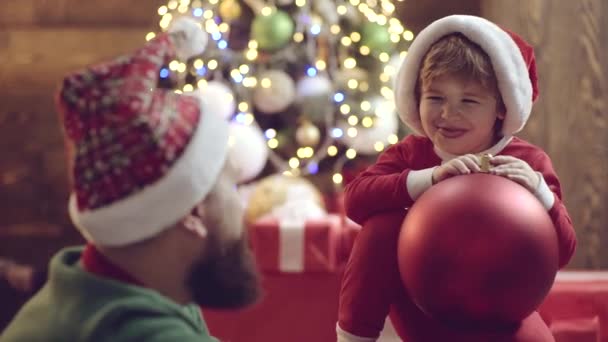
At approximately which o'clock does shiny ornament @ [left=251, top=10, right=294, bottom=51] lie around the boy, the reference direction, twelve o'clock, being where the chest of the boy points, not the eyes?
The shiny ornament is roughly at 5 o'clock from the boy.

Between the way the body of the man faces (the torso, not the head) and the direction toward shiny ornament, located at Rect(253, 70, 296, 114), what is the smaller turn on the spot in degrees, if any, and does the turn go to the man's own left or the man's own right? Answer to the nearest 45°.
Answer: approximately 45° to the man's own left

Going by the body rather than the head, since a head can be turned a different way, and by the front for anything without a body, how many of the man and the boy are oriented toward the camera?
1

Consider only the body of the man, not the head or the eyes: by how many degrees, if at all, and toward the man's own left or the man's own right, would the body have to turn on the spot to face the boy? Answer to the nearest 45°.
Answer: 0° — they already face them

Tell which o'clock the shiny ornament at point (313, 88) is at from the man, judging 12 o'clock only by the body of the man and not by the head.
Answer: The shiny ornament is roughly at 11 o'clock from the man.

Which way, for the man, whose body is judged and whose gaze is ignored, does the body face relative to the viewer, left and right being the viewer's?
facing away from the viewer and to the right of the viewer

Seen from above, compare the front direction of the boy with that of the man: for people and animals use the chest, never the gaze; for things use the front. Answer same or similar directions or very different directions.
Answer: very different directions

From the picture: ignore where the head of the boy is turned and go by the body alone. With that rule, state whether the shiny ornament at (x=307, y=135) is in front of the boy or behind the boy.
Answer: behind

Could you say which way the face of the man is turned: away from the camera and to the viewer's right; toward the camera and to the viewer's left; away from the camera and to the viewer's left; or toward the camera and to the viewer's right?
away from the camera and to the viewer's right

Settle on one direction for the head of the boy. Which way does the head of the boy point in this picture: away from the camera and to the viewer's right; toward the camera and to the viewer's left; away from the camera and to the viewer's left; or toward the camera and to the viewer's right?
toward the camera and to the viewer's left

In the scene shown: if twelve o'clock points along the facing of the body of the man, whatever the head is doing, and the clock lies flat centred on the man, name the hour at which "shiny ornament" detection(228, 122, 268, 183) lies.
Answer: The shiny ornament is roughly at 11 o'clock from the man.

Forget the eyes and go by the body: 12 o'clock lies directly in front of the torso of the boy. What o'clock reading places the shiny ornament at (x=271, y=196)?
The shiny ornament is roughly at 5 o'clock from the boy.

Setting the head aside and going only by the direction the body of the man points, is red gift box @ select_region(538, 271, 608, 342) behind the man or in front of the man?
in front

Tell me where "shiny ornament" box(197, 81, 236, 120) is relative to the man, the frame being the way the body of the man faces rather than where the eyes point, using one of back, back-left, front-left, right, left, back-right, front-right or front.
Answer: front-left

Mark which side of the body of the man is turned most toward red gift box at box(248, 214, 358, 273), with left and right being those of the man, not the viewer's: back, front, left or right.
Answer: front
